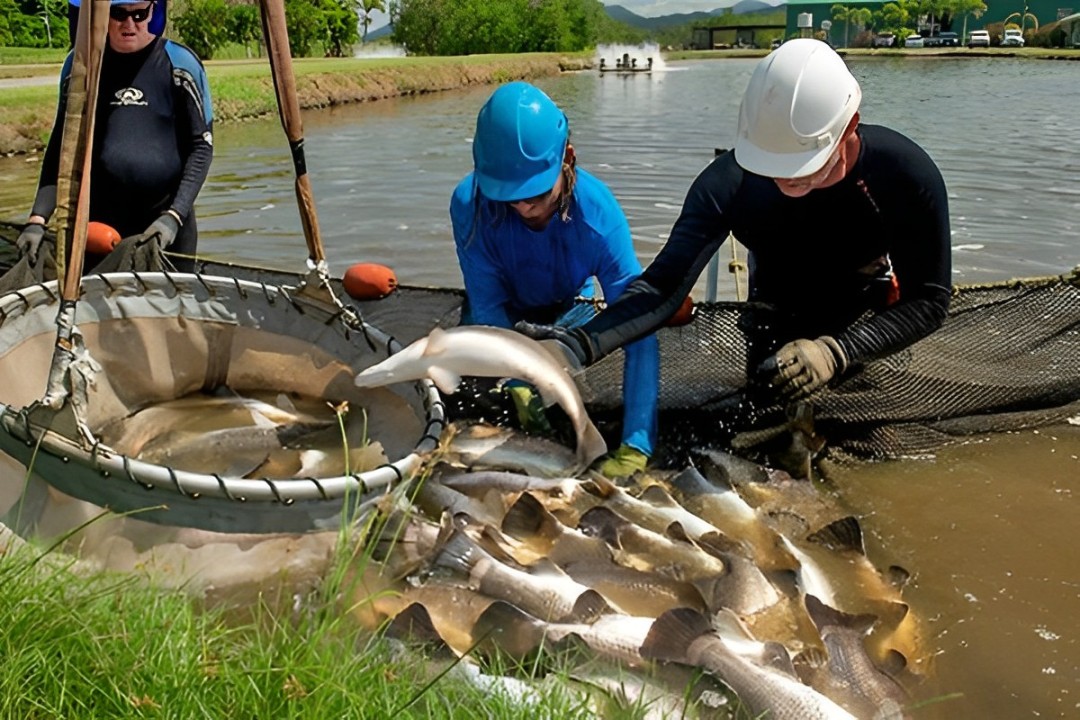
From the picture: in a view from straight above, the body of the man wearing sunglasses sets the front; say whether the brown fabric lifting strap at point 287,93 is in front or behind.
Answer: in front

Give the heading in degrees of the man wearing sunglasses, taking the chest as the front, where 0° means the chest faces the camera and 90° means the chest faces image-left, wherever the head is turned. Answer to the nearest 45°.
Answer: approximately 0°

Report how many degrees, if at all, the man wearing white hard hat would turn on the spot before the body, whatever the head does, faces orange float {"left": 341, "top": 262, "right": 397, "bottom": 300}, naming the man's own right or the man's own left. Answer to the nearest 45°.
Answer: approximately 45° to the man's own right

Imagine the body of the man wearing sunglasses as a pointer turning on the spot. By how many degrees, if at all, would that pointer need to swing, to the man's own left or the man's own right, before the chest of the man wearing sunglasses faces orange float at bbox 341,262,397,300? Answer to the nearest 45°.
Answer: approximately 45° to the man's own left

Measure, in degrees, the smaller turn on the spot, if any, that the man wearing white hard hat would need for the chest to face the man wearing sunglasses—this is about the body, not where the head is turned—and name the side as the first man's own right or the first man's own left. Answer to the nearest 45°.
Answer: approximately 45° to the first man's own right

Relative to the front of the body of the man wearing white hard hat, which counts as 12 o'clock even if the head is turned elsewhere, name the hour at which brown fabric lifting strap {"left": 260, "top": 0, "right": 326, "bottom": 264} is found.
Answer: The brown fabric lifting strap is roughly at 1 o'clock from the man wearing white hard hat.

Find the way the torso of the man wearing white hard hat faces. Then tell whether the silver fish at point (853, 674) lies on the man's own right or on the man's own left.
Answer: on the man's own left

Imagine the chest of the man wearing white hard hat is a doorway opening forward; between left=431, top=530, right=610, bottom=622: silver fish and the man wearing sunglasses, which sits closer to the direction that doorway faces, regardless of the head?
the silver fish

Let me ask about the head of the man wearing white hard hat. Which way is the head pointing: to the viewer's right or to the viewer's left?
to the viewer's left

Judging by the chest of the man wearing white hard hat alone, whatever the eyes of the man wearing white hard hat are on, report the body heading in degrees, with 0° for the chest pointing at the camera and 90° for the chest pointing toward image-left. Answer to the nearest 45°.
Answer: approximately 45°
